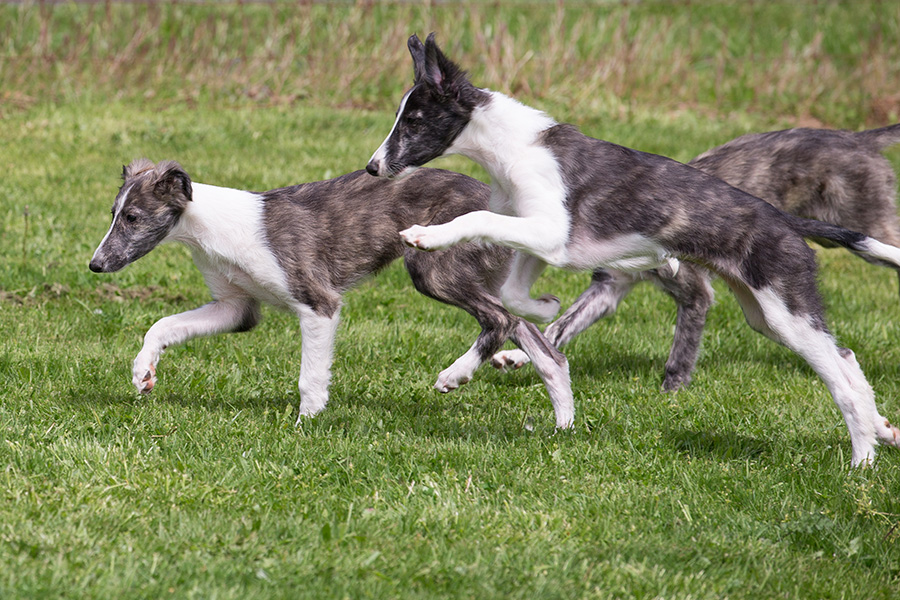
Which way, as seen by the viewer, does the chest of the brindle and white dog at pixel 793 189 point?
to the viewer's left

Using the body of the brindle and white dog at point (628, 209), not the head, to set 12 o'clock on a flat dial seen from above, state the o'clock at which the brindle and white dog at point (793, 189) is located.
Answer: the brindle and white dog at point (793, 189) is roughly at 4 o'clock from the brindle and white dog at point (628, 209).

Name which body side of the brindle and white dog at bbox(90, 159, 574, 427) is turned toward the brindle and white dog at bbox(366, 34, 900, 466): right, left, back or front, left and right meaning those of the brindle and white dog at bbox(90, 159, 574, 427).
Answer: back

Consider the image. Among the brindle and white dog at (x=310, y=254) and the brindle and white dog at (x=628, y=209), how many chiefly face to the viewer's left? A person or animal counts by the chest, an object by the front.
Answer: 2

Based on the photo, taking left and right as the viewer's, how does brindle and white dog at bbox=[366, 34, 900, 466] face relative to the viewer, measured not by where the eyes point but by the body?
facing to the left of the viewer

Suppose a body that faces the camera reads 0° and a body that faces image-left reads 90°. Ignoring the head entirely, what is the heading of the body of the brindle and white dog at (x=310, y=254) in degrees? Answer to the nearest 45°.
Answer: approximately 90°

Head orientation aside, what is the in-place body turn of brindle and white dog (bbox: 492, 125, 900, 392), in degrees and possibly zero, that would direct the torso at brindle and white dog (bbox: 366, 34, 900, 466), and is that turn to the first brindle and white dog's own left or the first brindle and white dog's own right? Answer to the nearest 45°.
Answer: approximately 45° to the first brindle and white dog's own left

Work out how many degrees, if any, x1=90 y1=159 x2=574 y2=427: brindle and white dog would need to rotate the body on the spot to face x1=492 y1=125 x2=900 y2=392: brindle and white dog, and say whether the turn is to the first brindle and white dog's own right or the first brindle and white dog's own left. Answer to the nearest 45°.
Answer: approximately 180°
